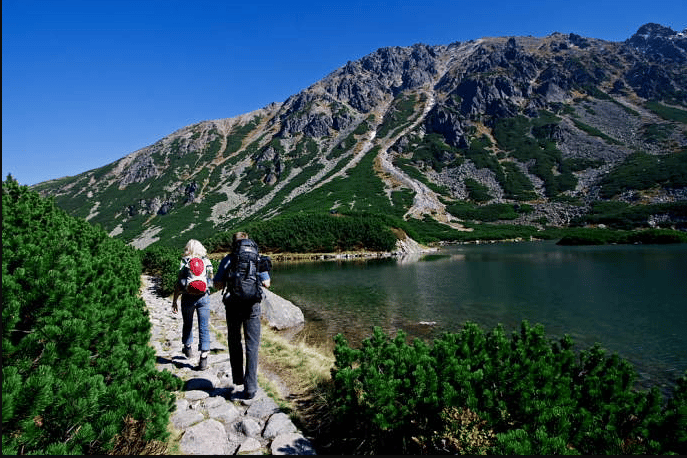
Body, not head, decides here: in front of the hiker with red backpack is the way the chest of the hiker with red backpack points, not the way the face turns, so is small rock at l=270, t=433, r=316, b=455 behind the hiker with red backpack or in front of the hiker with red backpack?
behind

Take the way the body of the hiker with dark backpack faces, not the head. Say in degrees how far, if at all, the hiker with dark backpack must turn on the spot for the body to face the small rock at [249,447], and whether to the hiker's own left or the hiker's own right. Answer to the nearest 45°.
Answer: approximately 180°

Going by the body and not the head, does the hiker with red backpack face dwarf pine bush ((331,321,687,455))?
no

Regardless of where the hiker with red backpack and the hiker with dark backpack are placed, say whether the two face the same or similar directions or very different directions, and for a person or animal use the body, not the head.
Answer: same or similar directions

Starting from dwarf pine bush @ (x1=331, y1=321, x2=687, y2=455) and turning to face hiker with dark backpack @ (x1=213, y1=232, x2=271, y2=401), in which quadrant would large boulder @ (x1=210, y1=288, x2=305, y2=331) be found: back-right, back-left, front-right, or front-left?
front-right

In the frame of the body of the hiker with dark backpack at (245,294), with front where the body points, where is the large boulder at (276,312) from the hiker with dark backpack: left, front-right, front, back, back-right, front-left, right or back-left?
front

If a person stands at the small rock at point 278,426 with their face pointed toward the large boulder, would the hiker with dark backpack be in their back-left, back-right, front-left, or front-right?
front-left

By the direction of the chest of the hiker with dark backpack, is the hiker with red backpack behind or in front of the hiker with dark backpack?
in front

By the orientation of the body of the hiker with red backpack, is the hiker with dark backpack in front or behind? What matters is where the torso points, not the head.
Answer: behind

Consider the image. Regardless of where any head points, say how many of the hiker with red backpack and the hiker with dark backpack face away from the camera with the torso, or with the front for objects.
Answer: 2

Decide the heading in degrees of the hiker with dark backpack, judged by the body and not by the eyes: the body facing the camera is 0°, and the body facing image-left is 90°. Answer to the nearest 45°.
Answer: approximately 180°

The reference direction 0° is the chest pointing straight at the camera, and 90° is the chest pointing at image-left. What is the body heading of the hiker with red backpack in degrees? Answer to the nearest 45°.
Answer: approximately 180°

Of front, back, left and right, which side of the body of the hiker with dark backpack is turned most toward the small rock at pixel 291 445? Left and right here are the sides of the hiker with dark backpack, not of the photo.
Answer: back

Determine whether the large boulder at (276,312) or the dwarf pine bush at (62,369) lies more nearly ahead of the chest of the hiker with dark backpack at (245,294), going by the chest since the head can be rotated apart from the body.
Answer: the large boulder
